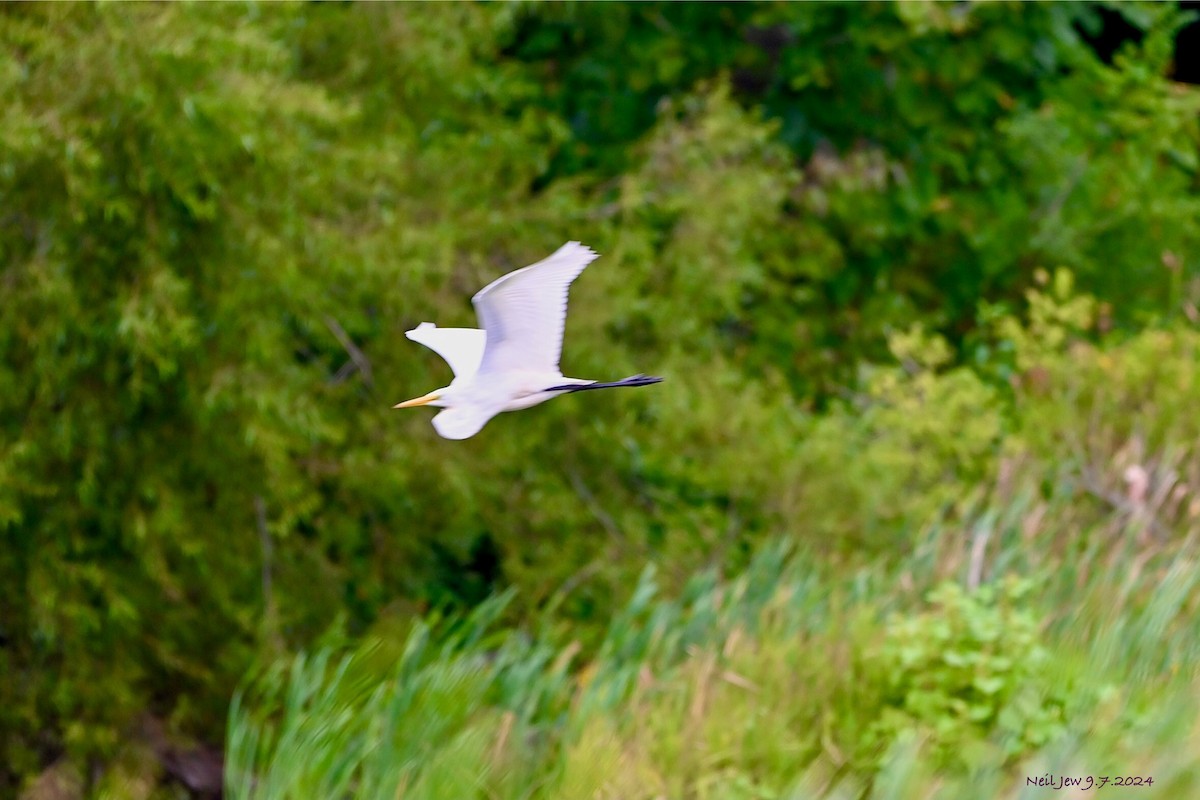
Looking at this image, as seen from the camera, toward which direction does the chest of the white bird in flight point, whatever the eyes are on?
to the viewer's left
